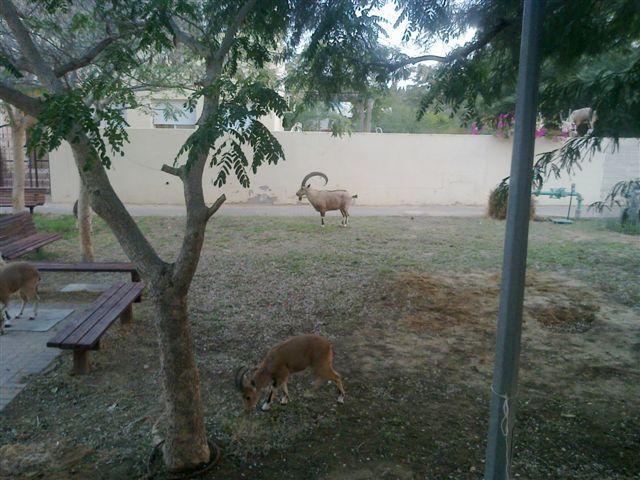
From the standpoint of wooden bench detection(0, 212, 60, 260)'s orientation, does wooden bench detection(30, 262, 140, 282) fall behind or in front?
in front

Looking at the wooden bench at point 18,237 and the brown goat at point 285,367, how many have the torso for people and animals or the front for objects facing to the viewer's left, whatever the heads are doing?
1

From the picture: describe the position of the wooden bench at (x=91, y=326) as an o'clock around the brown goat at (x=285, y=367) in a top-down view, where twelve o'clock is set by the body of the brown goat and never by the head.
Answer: The wooden bench is roughly at 1 o'clock from the brown goat.

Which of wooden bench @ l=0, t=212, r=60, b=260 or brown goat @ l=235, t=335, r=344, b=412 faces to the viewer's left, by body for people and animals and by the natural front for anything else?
the brown goat

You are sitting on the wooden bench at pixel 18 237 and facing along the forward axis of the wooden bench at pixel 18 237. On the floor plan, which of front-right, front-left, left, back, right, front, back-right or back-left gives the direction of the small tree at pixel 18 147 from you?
back-left

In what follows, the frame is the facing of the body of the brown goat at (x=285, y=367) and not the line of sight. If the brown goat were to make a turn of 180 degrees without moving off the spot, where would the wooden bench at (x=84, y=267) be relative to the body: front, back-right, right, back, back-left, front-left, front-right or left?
back-left

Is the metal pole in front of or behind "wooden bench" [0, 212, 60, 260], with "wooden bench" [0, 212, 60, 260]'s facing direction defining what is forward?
in front

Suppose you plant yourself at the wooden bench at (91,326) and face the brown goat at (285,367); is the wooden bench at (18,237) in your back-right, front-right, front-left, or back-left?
back-left

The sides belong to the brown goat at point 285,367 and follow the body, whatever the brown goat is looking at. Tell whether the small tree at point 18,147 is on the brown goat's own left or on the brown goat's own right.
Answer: on the brown goat's own right

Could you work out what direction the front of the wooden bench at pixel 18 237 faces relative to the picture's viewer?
facing the viewer and to the right of the viewer

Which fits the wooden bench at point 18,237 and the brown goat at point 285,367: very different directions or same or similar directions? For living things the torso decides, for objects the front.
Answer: very different directions

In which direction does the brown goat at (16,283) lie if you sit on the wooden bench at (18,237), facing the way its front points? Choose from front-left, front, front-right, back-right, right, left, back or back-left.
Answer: front-right

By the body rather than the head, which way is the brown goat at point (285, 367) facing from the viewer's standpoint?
to the viewer's left

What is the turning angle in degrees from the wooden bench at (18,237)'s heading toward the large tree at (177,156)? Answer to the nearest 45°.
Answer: approximately 45° to its right

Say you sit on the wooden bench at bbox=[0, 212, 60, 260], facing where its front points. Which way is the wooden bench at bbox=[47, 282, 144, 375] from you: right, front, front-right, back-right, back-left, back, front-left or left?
front-right
